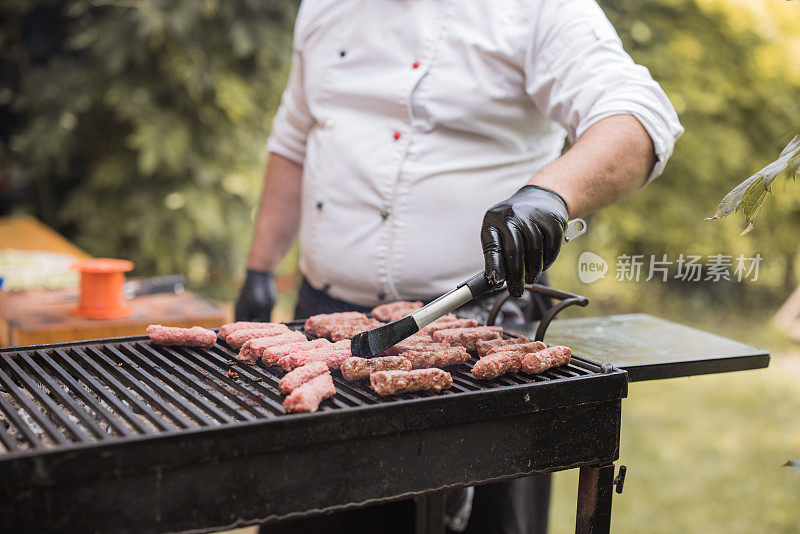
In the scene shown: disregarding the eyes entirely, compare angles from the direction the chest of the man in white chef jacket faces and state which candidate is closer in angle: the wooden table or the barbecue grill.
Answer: the barbecue grill

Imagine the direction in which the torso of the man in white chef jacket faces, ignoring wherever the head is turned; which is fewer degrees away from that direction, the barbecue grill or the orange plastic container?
the barbecue grill

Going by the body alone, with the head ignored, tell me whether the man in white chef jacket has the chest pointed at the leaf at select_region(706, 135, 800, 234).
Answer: no

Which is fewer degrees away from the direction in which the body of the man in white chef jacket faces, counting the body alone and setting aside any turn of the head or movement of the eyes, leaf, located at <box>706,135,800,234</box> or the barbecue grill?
the barbecue grill

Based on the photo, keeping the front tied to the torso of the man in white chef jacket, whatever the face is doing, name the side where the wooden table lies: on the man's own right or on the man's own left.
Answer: on the man's own right

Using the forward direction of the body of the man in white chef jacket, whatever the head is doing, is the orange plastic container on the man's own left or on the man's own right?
on the man's own right
